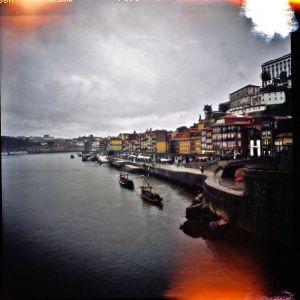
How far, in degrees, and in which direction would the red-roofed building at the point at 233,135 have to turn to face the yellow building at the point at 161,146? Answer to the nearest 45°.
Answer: approximately 90° to its right

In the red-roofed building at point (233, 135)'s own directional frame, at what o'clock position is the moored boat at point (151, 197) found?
The moored boat is roughly at 11 o'clock from the red-roofed building.

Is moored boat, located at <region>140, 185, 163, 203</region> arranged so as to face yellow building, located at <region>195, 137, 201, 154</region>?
no

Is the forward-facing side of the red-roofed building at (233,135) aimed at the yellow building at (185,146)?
no

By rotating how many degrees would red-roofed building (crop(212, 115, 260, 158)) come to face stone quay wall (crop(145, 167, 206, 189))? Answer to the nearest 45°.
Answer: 0° — it already faces it

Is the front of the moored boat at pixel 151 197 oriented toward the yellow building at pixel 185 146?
no

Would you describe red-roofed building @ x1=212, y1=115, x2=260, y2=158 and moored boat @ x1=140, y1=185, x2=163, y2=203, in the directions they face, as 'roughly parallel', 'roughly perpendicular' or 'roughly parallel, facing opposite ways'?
roughly perpendicular

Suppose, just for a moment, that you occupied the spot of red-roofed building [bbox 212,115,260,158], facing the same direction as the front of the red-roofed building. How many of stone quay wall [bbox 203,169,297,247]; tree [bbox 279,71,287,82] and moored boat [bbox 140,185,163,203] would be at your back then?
1

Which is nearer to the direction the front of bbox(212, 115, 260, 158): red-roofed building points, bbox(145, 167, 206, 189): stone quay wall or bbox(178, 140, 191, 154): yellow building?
the stone quay wall

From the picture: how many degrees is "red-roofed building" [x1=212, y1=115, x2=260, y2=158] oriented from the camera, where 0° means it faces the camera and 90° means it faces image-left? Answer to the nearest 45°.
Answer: approximately 45°
